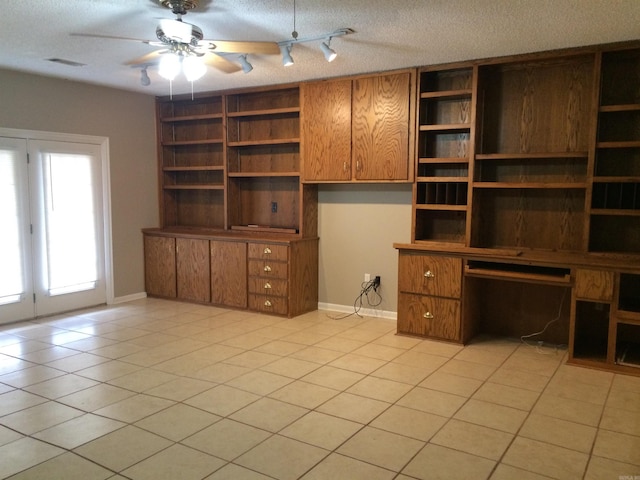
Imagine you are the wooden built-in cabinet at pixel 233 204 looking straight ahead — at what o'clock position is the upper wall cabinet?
The upper wall cabinet is roughly at 9 o'clock from the wooden built-in cabinet.

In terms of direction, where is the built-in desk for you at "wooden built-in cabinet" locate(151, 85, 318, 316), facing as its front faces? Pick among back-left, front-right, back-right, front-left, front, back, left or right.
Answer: left

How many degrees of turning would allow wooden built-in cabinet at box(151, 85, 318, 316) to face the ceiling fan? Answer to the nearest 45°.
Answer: approximately 45° to its left

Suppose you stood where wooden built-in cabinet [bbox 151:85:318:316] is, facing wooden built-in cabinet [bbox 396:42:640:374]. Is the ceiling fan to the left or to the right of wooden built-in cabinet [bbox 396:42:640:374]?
right

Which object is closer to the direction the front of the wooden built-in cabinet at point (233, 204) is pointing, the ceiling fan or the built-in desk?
the ceiling fan

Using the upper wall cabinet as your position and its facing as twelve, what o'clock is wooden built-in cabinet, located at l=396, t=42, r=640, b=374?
The wooden built-in cabinet is roughly at 8 o'clock from the upper wall cabinet.

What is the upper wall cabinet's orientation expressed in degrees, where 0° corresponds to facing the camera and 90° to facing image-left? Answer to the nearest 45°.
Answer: approximately 45°

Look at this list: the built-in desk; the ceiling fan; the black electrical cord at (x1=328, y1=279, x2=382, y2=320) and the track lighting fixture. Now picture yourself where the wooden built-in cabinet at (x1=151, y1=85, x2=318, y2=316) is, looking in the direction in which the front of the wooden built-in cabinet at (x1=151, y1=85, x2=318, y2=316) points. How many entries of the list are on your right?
0

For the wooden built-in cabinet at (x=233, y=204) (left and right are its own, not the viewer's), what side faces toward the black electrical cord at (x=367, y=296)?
left

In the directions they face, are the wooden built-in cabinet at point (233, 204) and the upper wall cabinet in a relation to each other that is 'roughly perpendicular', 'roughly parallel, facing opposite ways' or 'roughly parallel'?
roughly parallel

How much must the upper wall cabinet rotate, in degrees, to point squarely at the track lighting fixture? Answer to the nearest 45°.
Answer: approximately 45° to its left

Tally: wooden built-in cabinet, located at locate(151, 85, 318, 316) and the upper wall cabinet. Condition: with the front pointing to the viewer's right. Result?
0

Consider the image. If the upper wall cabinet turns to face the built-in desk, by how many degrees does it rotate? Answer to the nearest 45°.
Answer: approximately 90° to its left
